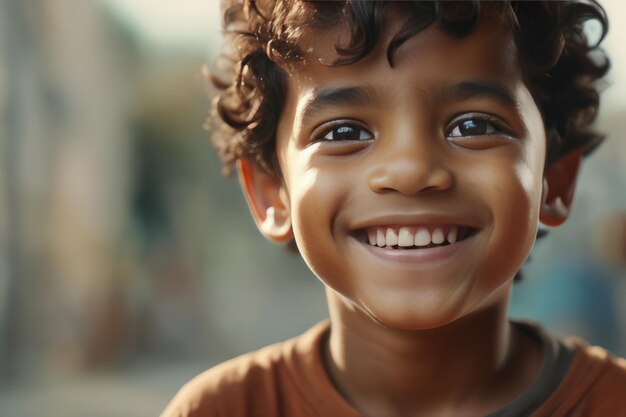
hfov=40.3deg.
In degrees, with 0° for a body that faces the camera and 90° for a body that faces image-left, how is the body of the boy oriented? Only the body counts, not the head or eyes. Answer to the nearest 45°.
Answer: approximately 0°
